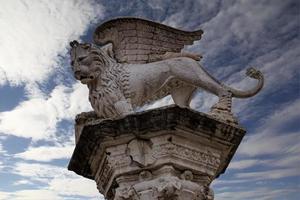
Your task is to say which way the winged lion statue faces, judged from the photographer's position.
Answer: facing to the left of the viewer
